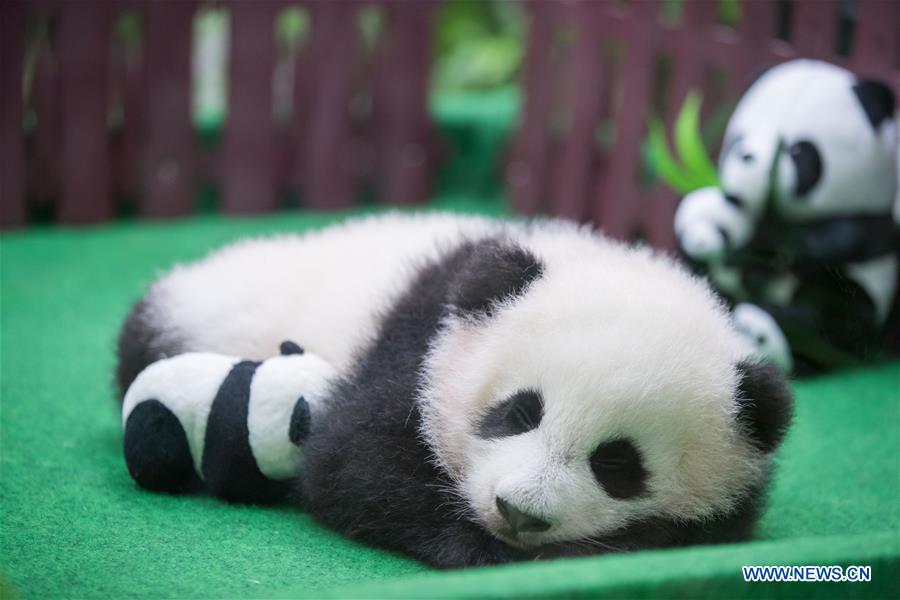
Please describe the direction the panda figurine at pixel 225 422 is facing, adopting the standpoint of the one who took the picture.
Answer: facing to the right of the viewer

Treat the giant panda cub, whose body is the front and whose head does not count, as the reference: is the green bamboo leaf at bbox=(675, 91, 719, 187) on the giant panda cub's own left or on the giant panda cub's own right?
on the giant panda cub's own left

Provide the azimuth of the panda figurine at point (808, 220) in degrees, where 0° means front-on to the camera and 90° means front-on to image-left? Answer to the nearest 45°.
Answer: approximately 45°

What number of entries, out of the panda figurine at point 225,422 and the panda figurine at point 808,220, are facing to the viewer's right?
1

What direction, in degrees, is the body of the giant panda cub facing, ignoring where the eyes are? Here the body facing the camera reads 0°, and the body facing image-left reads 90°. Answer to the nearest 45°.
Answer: approximately 315°

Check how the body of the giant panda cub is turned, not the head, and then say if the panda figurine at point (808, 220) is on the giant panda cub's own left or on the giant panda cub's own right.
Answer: on the giant panda cub's own left
